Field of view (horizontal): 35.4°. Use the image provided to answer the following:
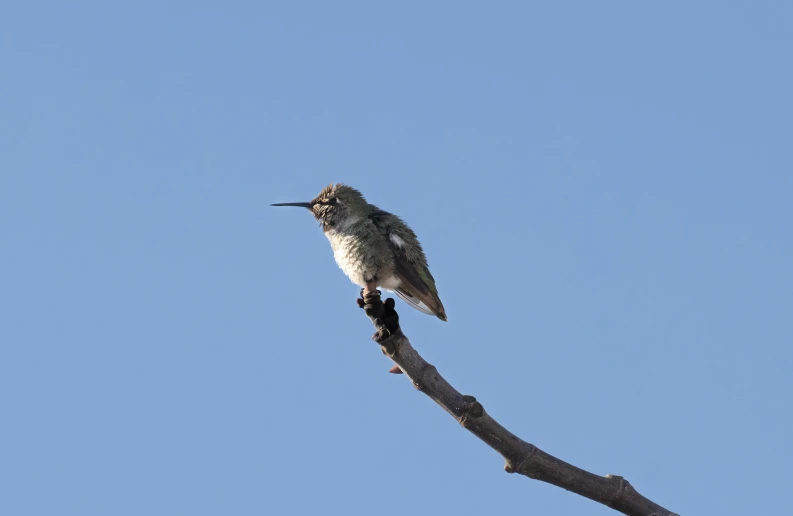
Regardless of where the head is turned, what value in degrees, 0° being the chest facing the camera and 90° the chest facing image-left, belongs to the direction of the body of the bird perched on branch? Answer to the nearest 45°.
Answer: approximately 90°
